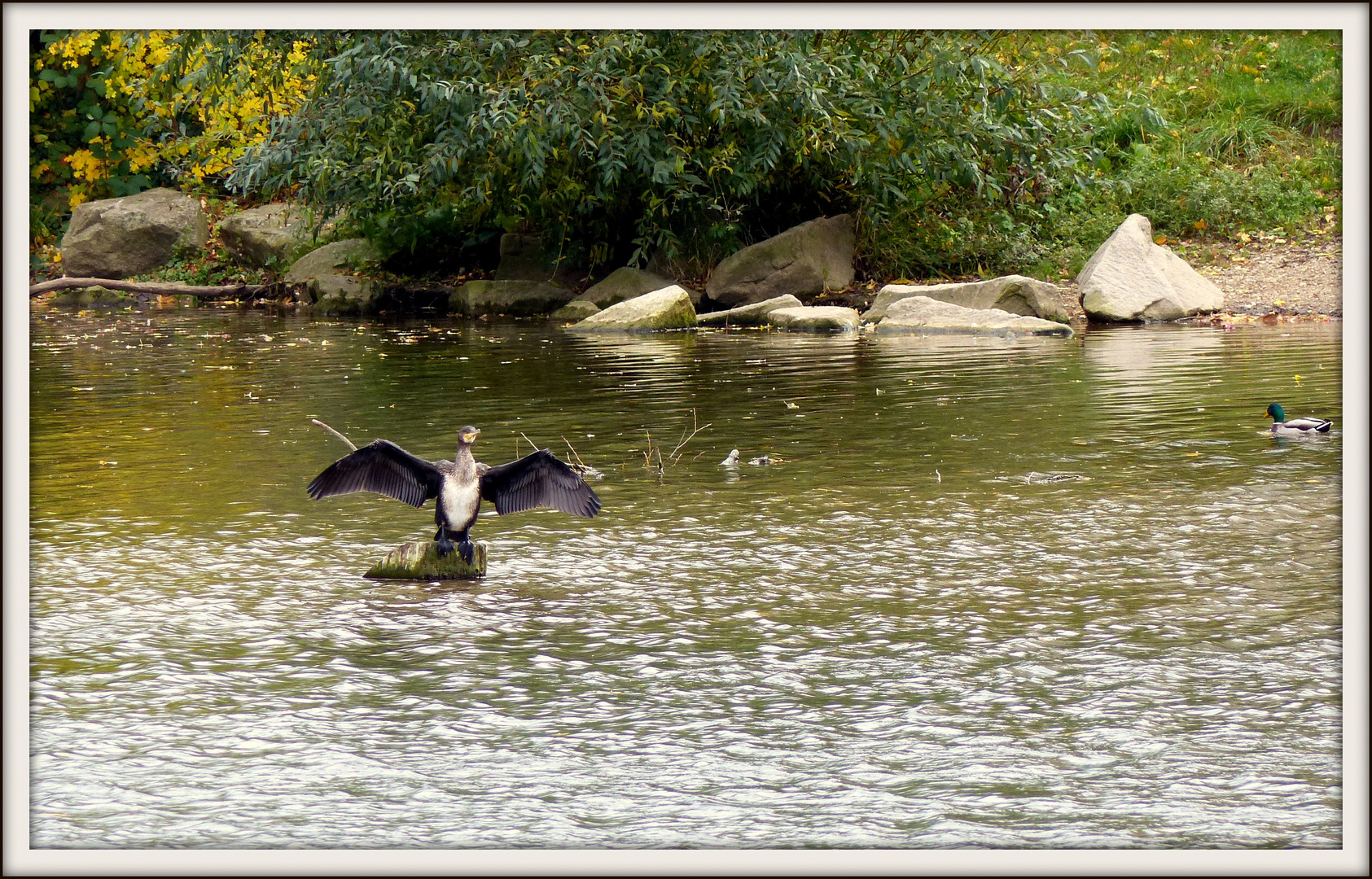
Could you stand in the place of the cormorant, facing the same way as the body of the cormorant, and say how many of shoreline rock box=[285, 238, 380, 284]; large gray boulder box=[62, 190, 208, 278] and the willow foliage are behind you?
3

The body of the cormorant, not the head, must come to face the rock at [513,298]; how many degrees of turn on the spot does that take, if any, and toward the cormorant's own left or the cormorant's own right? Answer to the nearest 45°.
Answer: approximately 180°

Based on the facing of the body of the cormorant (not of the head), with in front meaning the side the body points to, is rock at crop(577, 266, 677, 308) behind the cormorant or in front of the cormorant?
behind

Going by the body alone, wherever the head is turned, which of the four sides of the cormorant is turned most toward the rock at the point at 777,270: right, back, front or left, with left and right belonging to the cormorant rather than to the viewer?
back

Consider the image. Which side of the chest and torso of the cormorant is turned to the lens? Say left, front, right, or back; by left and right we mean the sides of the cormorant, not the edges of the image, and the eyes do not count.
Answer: front

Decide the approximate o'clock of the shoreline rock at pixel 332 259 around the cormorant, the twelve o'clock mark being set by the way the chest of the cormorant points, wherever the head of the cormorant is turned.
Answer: The shoreline rock is roughly at 6 o'clock from the cormorant.

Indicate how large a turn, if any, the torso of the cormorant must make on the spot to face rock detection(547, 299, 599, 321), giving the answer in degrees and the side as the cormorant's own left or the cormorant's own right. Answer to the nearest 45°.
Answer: approximately 180°

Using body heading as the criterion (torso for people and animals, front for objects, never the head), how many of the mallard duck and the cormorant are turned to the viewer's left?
1

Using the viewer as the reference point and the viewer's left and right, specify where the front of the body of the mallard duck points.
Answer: facing to the left of the viewer
